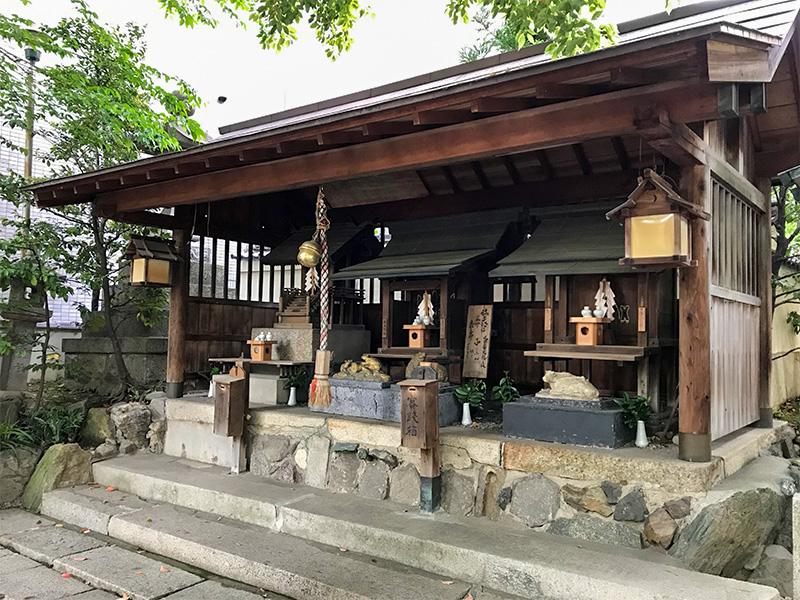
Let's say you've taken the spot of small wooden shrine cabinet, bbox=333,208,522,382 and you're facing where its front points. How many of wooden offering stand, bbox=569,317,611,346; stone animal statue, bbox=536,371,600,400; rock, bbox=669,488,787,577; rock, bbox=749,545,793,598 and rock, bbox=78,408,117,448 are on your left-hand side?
4

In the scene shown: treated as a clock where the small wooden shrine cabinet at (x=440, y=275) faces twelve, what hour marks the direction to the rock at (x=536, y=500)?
The rock is roughly at 10 o'clock from the small wooden shrine cabinet.

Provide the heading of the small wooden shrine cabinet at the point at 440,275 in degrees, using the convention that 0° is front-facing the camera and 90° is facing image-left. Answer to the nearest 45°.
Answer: approximately 45°

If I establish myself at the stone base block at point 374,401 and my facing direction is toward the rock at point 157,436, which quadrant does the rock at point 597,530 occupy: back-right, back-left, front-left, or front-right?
back-left

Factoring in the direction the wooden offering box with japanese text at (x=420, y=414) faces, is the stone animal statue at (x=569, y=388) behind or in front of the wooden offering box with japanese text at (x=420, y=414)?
behind

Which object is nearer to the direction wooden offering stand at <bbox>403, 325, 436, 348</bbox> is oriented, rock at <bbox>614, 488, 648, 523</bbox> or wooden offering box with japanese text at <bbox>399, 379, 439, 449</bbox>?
the wooden offering box with japanese text

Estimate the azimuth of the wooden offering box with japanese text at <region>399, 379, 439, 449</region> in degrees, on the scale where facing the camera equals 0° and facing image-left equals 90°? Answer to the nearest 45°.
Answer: approximately 45°

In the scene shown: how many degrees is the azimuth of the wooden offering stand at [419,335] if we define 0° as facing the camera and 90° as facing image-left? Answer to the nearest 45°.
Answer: approximately 45°

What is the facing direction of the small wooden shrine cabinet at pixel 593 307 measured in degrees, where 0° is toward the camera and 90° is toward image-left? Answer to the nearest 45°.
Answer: approximately 45°

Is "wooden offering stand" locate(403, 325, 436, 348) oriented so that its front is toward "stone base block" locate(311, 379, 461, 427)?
yes

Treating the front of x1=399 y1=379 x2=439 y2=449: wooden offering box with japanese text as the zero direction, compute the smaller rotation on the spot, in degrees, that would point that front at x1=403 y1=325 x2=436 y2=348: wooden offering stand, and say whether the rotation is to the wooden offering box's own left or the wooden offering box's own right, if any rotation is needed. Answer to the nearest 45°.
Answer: approximately 135° to the wooden offering box's own right
